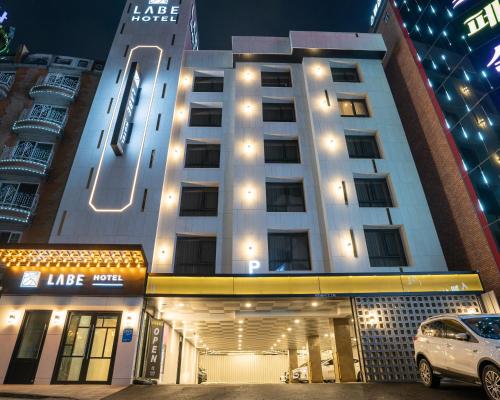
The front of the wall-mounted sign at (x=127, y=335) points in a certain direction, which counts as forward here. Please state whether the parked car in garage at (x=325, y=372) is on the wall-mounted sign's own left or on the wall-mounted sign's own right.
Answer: on the wall-mounted sign's own left

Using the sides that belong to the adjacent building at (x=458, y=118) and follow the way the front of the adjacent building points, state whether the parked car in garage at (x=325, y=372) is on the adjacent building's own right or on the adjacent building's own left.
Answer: on the adjacent building's own right

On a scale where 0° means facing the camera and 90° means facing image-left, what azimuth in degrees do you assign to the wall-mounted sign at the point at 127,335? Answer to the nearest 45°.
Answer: approximately 0°

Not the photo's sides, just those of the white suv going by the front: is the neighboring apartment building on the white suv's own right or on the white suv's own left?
on the white suv's own right
